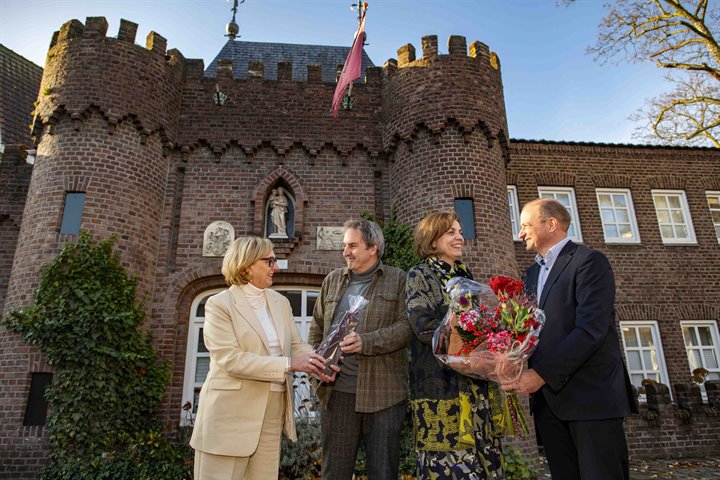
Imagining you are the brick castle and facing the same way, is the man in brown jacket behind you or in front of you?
in front

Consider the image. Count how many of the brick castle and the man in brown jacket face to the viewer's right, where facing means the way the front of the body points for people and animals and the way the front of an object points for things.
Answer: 0

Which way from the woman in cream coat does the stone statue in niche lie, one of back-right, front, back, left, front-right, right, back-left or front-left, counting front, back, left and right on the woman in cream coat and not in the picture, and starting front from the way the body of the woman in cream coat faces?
back-left

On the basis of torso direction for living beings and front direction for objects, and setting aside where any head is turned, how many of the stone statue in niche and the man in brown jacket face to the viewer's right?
0

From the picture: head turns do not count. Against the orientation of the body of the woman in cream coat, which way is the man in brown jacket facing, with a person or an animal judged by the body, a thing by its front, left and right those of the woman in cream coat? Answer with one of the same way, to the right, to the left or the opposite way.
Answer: to the right

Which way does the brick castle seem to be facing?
toward the camera

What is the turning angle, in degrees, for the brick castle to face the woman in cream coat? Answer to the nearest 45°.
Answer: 0° — it already faces them

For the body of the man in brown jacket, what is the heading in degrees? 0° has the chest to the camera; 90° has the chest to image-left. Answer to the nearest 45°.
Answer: approximately 45°

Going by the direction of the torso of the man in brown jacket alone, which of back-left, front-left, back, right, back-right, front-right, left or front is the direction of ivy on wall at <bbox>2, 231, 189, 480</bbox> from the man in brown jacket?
right

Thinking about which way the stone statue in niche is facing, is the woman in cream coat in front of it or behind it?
in front

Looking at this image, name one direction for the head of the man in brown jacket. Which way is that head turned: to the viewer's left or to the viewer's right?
to the viewer's left

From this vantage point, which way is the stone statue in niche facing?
toward the camera

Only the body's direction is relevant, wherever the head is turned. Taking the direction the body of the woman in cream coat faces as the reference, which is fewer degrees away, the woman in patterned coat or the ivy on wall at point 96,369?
the woman in patterned coat
